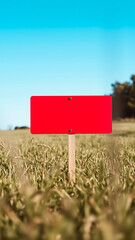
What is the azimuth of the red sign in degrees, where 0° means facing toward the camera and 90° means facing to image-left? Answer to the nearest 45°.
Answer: approximately 0°
